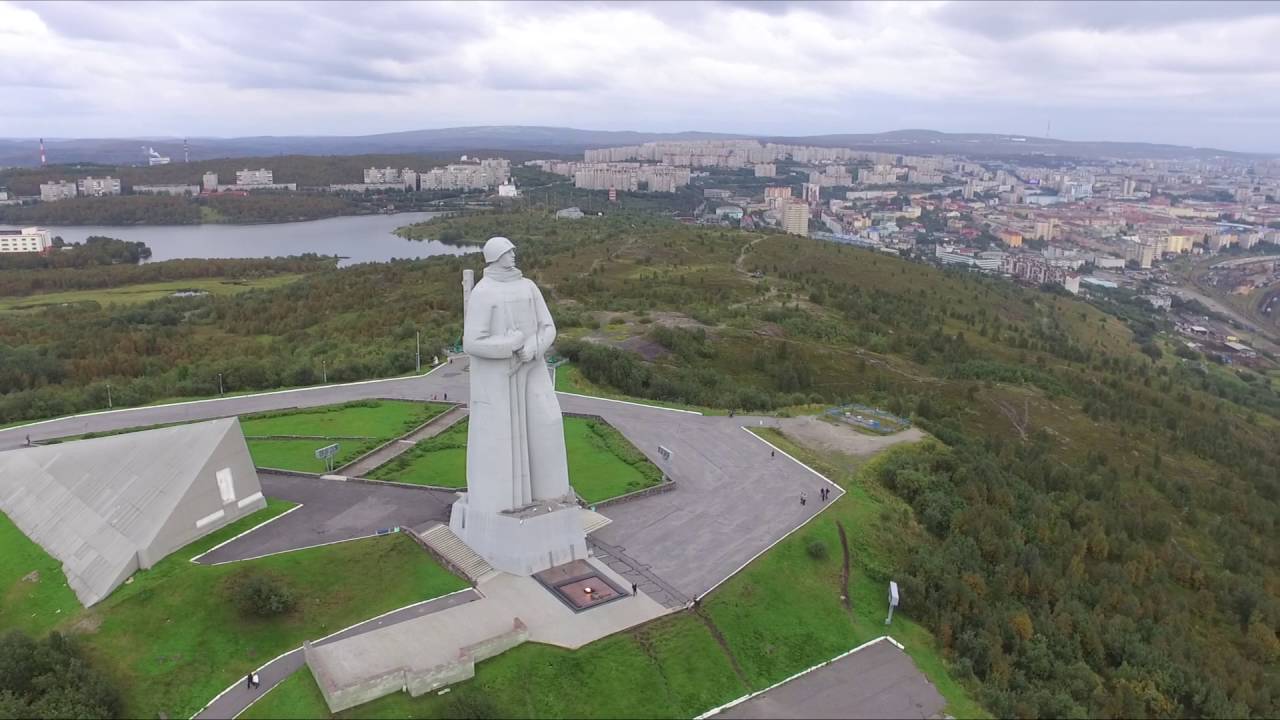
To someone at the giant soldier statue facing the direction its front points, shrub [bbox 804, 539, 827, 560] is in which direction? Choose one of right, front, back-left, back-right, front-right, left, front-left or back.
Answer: front-left

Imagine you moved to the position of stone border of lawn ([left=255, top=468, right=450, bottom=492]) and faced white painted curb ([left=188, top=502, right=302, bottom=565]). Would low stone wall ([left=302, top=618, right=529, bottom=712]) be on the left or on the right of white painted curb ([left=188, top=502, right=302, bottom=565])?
left

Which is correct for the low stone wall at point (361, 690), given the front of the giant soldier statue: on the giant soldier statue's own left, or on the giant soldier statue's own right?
on the giant soldier statue's own right

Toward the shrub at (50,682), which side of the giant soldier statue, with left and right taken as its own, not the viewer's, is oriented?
right

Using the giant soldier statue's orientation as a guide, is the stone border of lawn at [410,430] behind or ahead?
behind

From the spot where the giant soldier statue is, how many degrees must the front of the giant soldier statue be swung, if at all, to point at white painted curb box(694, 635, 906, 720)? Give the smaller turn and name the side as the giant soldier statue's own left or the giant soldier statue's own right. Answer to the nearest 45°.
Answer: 0° — it already faces it

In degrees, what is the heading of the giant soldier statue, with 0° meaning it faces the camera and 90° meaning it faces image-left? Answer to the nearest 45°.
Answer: approximately 315°
